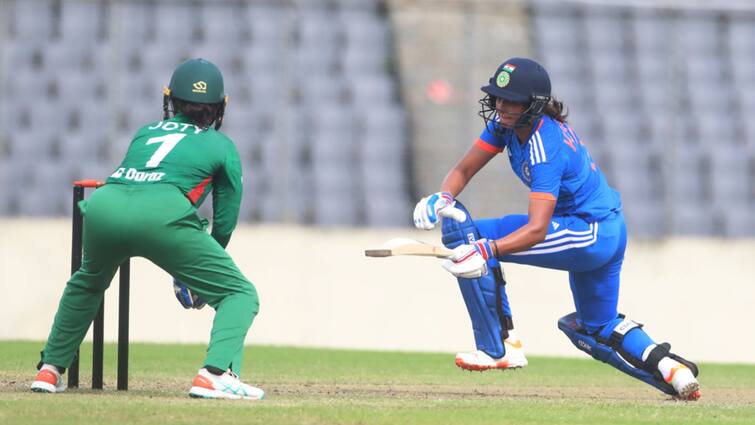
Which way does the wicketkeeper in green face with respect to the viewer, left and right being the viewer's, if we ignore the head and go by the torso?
facing away from the viewer and to the right of the viewer

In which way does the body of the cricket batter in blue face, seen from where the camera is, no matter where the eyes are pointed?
to the viewer's left

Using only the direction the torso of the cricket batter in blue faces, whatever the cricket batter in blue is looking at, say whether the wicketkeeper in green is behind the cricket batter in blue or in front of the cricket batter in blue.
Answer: in front

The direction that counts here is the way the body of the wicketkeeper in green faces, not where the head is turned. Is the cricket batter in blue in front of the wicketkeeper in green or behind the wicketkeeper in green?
in front

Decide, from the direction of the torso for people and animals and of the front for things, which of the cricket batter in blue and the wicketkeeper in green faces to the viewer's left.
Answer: the cricket batter in blue

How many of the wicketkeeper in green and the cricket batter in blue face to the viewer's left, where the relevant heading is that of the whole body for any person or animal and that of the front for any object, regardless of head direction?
1
